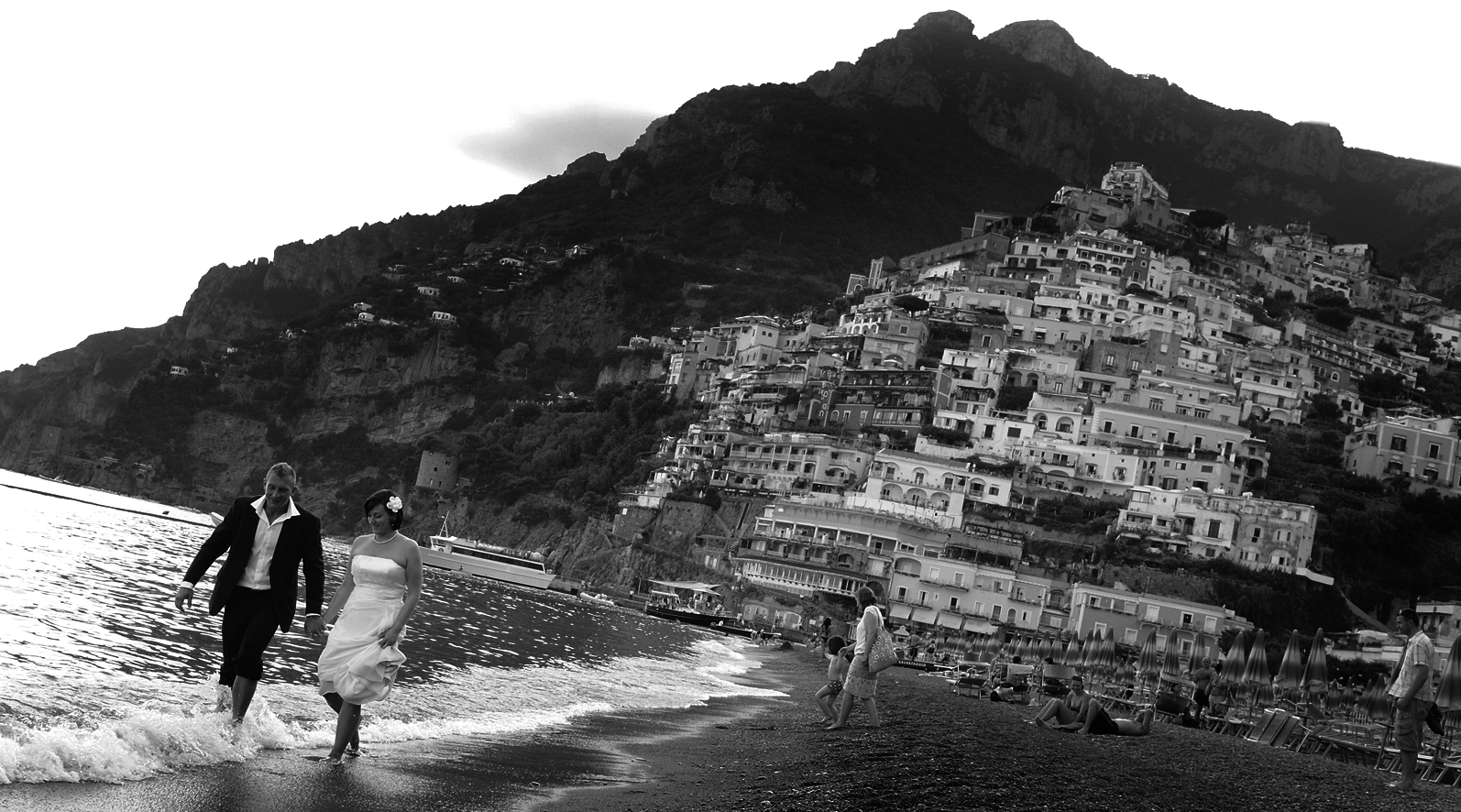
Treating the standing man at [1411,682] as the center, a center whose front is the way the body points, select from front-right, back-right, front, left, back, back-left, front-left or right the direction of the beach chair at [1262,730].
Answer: right

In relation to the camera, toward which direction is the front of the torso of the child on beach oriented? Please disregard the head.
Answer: to the viewer's left

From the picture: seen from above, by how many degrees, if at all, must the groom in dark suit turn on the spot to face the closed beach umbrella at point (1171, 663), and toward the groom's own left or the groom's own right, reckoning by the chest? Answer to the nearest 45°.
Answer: approximately 135° to the groom's own left

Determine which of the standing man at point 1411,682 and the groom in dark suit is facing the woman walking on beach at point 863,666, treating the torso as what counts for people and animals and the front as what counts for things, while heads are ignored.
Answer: the standing man

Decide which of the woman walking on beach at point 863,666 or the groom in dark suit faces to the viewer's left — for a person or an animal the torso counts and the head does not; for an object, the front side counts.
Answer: the woman walking on beach

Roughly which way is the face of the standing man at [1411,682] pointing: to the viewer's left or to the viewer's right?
to the viewer's left

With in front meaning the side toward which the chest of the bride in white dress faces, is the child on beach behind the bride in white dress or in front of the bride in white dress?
behind

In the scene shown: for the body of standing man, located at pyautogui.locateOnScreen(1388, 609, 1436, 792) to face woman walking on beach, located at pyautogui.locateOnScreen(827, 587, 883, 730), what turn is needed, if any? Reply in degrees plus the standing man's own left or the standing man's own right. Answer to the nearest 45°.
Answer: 0° — they already face them

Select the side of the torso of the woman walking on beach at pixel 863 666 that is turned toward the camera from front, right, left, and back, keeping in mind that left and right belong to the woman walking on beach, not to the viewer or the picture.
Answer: left
